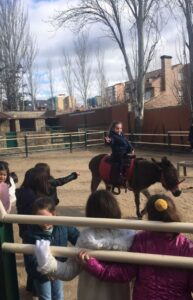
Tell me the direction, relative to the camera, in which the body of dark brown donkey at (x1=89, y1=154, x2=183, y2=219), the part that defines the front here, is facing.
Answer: to the viewer's right

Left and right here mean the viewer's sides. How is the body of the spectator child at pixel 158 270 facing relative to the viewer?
facing away from the viewer

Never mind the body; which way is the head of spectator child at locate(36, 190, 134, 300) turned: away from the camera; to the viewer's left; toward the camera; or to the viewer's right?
away from the camera

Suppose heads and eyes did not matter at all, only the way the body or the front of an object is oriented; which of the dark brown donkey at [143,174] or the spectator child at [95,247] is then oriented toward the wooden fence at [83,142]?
the spectator child

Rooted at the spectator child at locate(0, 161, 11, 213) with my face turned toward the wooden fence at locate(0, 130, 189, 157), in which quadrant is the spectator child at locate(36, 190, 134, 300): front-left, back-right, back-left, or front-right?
back-right

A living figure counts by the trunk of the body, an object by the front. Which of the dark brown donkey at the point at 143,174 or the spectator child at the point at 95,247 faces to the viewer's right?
the dark brown donkey

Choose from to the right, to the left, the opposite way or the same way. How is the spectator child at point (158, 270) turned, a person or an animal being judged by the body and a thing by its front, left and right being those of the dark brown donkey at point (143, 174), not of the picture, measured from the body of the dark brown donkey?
to the left

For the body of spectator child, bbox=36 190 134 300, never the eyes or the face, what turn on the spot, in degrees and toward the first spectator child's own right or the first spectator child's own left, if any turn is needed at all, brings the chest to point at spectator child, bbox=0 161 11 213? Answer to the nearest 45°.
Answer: approximately 45° to the first spectator child's own left

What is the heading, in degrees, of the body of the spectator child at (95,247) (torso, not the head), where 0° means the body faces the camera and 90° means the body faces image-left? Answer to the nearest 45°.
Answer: approximately 180°

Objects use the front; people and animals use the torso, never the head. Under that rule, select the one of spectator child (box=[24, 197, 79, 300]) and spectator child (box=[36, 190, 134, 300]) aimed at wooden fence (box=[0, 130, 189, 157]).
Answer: spectator child (box=[36, 190, 134, 300])

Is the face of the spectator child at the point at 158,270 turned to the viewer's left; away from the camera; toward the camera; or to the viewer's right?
away from the camera
